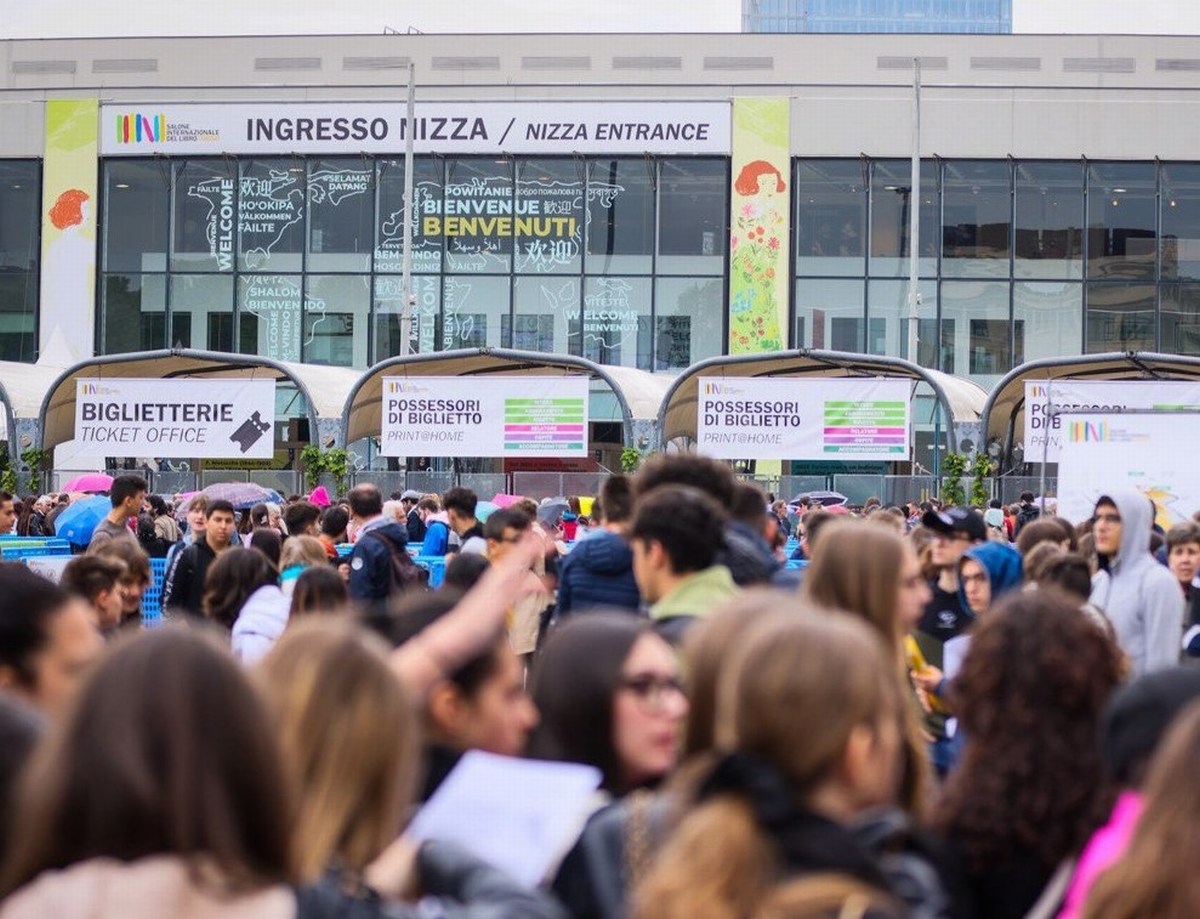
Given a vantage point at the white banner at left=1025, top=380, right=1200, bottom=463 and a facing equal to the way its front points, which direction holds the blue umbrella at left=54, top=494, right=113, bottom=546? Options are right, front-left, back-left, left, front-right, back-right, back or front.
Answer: front-right

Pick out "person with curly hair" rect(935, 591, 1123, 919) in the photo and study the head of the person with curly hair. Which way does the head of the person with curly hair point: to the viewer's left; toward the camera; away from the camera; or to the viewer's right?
away from the camera

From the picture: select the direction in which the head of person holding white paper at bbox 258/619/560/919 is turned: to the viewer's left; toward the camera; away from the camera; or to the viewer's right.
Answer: away from the camera

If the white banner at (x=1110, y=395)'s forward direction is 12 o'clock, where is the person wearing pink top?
The person wearing pink top is roughly at 12 o'clock from the white banner.

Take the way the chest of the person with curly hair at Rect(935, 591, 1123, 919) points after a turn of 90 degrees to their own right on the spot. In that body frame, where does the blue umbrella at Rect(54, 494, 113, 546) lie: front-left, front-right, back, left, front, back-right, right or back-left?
back-left

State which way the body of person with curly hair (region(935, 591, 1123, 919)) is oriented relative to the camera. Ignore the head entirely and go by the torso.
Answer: away from the camera

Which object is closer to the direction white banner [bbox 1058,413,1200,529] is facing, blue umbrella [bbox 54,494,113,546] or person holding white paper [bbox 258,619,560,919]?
the person holding white paper

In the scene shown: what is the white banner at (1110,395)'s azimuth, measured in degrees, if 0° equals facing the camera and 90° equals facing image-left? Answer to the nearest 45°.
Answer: approximately 0°

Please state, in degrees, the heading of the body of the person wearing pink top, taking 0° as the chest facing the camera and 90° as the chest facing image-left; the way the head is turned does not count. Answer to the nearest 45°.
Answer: approximately 180°

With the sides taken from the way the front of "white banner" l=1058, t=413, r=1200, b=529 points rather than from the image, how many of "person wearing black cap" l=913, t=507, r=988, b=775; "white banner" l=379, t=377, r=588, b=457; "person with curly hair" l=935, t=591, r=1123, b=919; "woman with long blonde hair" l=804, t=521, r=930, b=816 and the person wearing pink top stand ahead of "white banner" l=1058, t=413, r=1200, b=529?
4
